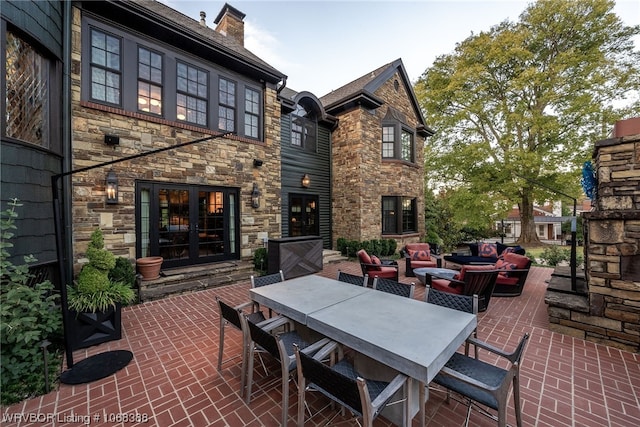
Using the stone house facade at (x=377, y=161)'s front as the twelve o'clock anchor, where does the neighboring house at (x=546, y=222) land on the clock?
The neighboring house is roughly at 9 o'clock from the stone house facade.

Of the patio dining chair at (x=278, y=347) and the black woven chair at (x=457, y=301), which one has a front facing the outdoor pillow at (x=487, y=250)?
the patio dining chair

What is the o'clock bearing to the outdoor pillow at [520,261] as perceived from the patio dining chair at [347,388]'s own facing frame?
The outdoor pillow is roughly at 12 o'clock from the patio dining chair.

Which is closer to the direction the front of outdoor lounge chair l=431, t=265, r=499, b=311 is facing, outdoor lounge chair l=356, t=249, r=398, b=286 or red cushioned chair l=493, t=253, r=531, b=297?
the outdoor lounge chair

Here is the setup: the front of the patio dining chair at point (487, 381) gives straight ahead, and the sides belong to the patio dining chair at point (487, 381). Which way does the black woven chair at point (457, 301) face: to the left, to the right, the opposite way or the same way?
to the left

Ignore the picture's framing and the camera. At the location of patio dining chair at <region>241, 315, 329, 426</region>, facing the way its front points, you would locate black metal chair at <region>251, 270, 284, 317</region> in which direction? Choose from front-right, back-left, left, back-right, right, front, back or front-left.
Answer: front-left

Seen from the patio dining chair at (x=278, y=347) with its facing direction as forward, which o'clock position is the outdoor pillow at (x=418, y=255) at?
The outdoor pillow is roughly at 12 o'clock from the patio dining chair.

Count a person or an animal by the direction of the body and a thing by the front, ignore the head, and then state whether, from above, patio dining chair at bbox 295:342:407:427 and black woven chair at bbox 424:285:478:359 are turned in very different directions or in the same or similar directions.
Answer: very different directions

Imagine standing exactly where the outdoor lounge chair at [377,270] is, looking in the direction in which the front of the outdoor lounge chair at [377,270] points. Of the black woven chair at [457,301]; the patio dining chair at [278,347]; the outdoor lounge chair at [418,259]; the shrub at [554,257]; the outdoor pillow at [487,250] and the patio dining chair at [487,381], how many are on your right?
3

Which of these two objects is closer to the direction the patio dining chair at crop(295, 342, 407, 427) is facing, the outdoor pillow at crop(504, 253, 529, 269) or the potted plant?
the outdoor pillow

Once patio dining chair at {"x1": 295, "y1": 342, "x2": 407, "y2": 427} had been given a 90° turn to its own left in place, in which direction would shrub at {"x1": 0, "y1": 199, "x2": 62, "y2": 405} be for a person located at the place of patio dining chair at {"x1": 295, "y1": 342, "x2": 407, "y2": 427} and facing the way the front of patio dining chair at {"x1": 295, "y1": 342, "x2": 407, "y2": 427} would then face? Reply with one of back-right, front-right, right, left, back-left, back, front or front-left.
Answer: front-left

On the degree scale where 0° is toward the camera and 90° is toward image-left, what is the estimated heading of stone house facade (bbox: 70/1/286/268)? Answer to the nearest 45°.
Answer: approximately 315°

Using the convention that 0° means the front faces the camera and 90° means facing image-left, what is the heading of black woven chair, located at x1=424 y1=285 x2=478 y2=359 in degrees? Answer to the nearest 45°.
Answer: approximately 45°

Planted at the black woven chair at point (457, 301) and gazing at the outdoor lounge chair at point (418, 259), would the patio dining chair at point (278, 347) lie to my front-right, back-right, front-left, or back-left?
back-left
